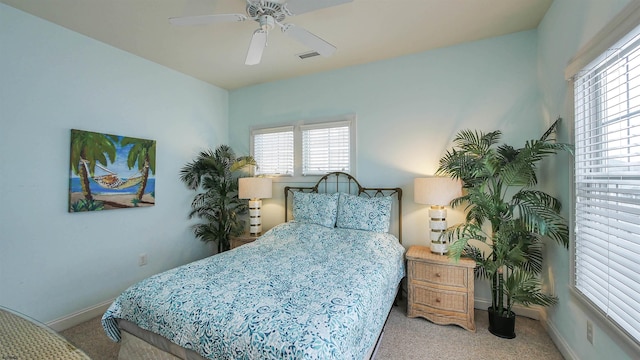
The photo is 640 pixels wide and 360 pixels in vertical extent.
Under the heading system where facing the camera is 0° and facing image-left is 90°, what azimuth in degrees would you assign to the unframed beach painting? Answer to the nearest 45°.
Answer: approximately 315°

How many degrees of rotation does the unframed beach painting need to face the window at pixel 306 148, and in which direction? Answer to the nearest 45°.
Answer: approximately 45° to its left

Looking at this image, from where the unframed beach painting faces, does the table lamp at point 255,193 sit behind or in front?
in front

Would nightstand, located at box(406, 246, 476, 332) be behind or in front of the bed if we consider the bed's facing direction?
behind

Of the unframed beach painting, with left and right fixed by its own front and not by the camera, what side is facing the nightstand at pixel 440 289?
front

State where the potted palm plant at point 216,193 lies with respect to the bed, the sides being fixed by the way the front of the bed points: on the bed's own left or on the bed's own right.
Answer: on the bed's own right

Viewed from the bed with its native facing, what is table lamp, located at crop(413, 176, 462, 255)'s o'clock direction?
The table lamp is roughly at 7 o'clock from the bed.

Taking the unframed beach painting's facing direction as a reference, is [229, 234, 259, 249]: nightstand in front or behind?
in front

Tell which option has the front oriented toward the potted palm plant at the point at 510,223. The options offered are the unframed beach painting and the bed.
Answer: the unframed beach painting

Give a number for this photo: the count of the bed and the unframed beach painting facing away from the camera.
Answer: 0
